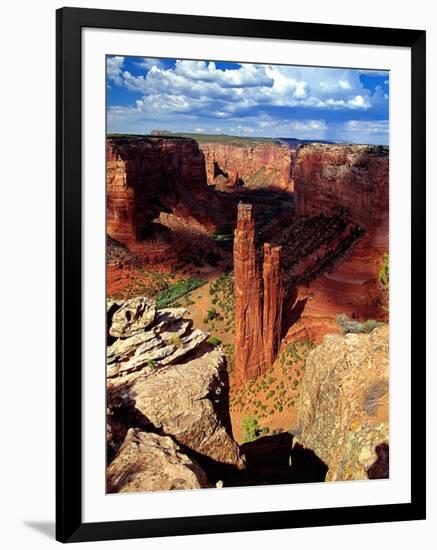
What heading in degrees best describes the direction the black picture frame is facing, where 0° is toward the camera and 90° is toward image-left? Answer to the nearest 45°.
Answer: approximately 315°
